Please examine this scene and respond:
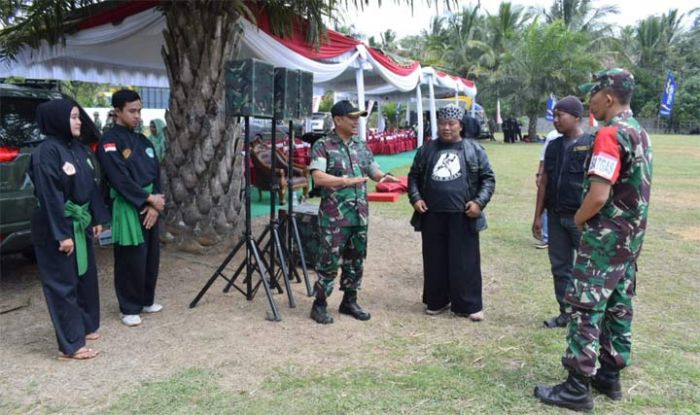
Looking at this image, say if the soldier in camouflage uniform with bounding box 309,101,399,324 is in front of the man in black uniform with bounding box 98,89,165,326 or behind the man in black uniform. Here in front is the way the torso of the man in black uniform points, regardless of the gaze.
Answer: in front

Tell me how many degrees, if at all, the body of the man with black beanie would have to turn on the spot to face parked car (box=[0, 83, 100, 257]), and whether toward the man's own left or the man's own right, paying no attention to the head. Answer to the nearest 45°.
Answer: approximately 45° to the man's own right

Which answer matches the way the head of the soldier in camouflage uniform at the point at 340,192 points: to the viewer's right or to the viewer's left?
to the viewer's right

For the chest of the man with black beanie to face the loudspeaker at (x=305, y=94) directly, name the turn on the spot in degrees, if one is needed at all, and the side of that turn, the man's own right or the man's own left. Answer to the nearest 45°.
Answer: approximately 45° to the man's own right

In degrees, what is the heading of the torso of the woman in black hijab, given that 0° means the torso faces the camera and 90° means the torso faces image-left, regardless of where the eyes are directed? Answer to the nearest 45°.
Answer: approximately 315°

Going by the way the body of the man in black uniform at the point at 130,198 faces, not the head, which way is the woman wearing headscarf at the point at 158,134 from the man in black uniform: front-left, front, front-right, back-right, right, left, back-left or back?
back-left

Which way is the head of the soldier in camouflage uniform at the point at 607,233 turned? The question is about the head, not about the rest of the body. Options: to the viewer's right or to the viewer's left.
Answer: to the viewer's left

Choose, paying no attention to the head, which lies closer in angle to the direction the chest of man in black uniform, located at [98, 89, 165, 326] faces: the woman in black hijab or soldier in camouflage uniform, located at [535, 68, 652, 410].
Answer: the soldier in camouflage uniform
